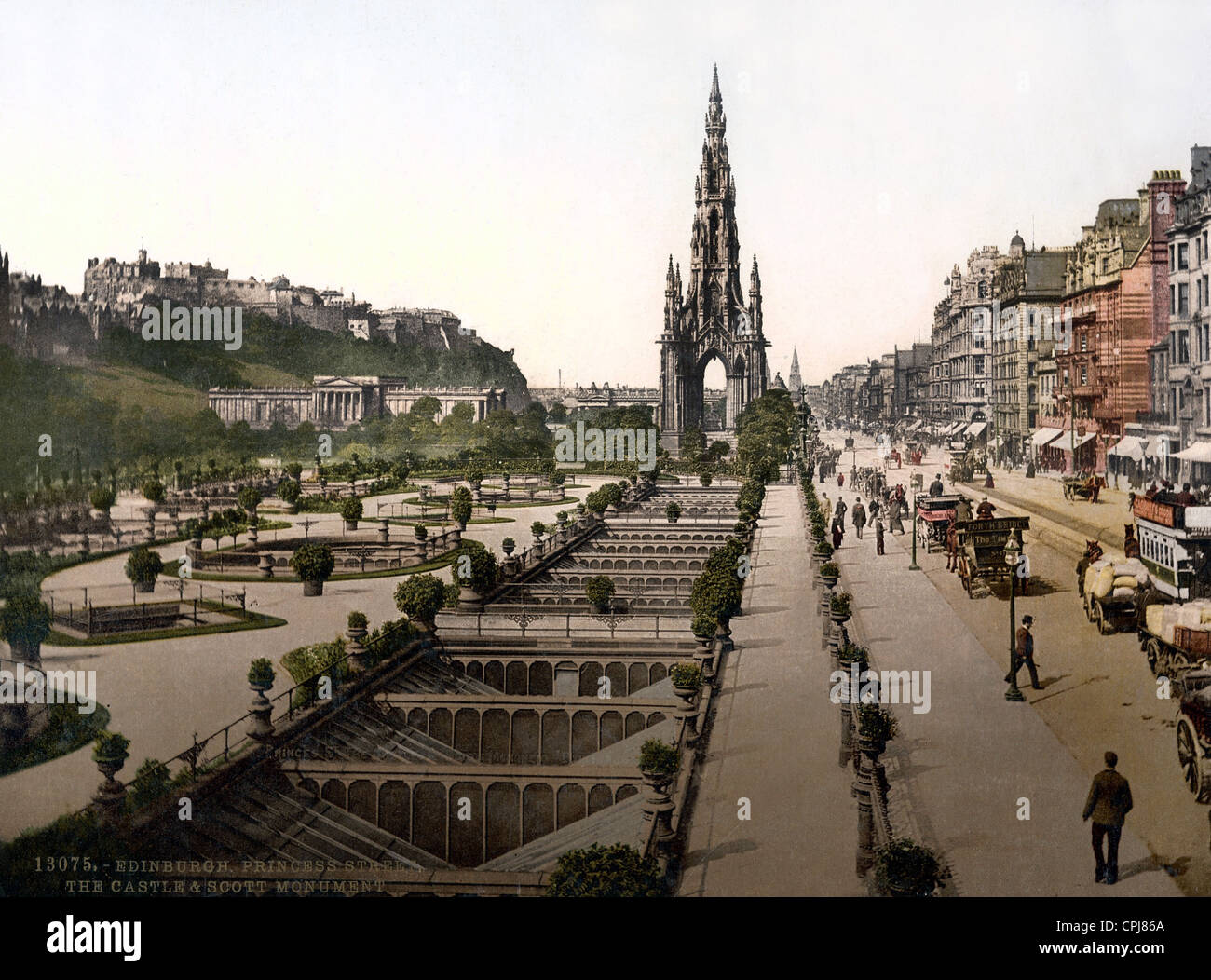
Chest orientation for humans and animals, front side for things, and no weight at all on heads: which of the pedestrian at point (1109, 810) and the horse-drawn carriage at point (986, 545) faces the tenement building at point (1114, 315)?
the pedestrian

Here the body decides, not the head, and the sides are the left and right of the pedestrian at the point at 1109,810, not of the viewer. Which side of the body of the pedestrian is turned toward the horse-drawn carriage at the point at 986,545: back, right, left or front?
front

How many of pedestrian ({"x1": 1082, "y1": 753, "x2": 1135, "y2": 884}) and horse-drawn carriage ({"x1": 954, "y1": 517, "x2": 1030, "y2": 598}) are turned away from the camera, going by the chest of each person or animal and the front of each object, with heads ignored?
2

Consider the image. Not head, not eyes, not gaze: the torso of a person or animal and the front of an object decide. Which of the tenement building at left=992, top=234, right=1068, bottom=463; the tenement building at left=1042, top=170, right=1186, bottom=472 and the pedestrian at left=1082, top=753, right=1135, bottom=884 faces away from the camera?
the pedestrian

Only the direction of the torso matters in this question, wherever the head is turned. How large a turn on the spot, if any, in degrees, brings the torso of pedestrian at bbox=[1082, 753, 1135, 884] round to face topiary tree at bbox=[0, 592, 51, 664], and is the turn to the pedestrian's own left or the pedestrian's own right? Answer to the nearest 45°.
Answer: approximately 90° to the pedestrian's own left

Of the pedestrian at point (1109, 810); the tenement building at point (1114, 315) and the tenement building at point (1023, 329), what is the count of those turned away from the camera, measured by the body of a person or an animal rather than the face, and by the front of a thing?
1

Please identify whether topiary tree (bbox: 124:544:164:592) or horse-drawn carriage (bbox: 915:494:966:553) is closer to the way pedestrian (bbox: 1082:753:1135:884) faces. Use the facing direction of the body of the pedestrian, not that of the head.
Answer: the horse-drawn carriage

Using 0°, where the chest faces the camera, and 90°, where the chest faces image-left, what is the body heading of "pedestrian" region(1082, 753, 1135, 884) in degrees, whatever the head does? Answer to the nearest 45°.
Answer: approximately 180°

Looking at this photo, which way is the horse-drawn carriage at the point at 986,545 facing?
away from the camera

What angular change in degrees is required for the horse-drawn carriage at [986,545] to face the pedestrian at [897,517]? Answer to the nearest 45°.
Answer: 0° — it already faces them

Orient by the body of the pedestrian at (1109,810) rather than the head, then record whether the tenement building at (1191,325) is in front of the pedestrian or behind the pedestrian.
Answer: in front

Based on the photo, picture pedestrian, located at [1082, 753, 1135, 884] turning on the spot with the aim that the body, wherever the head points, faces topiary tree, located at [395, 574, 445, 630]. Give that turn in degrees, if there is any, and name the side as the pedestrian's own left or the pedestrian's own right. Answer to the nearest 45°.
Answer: approximately 45° to the pedestrian's own left

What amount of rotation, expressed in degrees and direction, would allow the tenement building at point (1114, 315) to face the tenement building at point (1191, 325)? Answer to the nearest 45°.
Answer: approximately 90° to its left

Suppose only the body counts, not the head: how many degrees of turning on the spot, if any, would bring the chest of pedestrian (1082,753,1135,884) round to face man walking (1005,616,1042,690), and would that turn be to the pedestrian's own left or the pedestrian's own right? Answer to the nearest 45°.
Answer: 0° — they already face them
